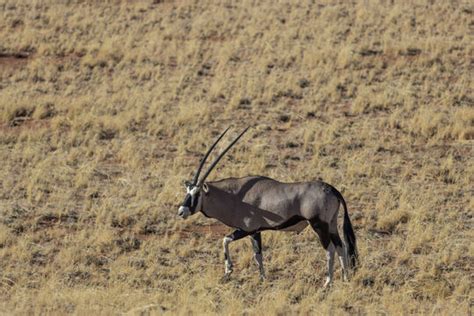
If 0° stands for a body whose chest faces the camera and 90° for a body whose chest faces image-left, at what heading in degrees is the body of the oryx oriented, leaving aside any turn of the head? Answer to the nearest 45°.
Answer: approximately 90°
